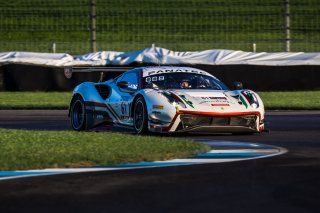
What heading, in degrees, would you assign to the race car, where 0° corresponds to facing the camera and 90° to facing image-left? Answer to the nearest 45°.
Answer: approximately 315°

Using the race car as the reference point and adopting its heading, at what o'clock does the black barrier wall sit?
The black barrier wall is roughly at 8 o'clock from the race car.
